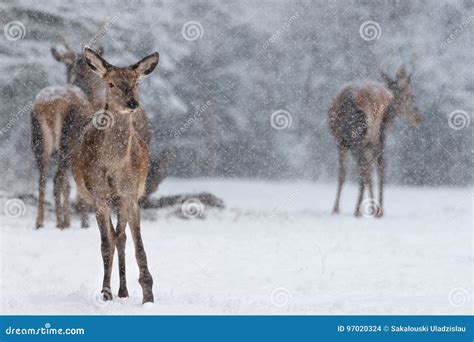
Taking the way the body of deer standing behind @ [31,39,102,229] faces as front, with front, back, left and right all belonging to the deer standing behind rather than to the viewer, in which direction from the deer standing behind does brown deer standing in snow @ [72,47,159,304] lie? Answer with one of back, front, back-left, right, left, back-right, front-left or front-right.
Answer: back-right

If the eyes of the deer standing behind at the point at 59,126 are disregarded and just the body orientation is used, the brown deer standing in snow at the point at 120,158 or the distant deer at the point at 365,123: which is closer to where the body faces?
the distant deer

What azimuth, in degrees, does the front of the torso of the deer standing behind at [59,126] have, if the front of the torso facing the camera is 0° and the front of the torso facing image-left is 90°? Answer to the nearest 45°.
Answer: approximately 225°

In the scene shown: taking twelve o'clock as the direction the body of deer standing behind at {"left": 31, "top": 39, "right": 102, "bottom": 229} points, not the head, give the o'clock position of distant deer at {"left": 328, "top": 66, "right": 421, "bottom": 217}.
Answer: The distant deer is roughly at 1 o'clock from the deer standing behind.

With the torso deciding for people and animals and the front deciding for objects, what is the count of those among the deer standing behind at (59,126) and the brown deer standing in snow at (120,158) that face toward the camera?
1

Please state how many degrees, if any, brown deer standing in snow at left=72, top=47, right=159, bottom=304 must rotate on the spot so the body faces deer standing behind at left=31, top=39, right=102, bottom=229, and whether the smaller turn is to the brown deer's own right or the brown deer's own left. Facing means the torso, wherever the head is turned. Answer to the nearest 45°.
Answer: approximately 180°

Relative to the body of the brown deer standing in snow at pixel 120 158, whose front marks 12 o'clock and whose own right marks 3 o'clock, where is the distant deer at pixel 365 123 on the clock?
The distant deer is roughly at 7 o'clock from the brown deer standing in snow.
